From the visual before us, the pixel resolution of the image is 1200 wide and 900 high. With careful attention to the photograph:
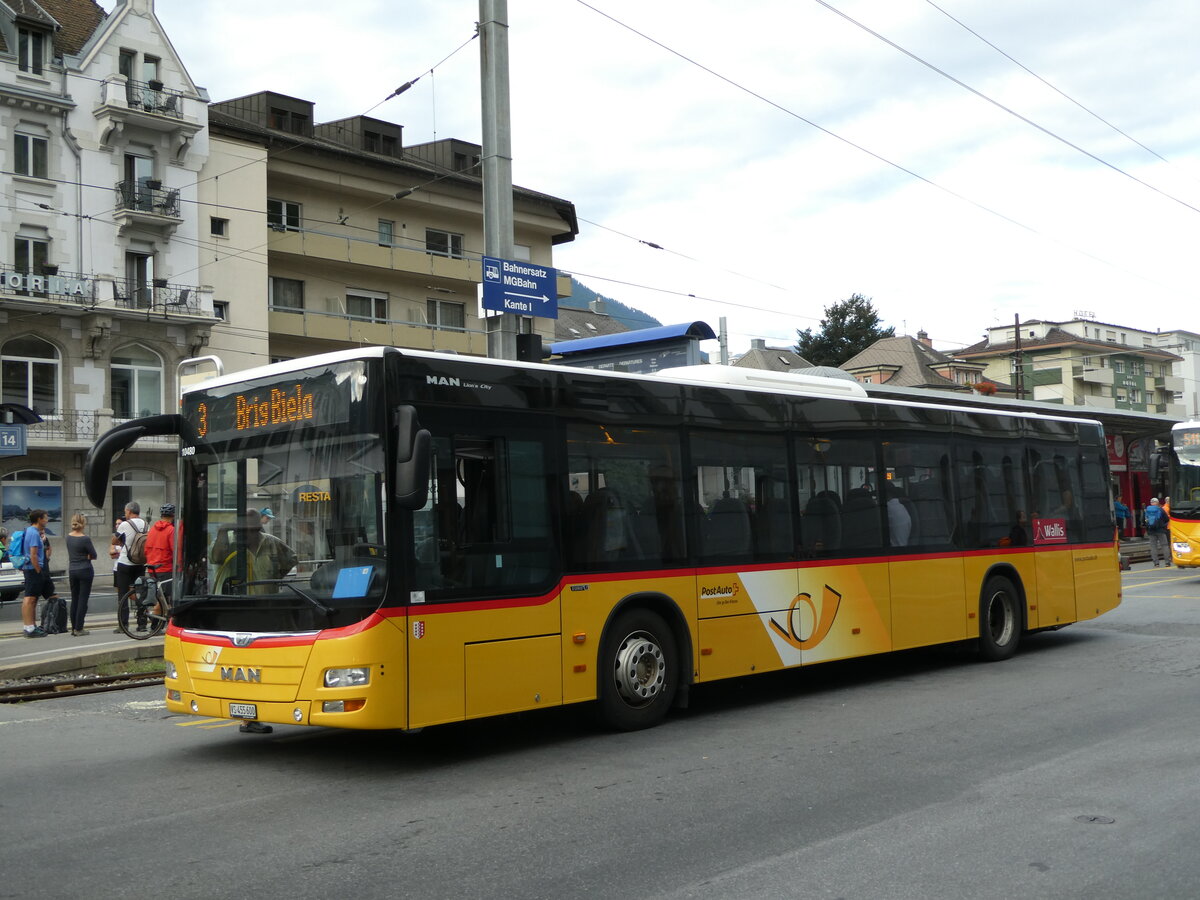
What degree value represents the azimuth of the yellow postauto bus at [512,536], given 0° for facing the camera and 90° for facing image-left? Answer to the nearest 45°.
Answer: approximately 45°

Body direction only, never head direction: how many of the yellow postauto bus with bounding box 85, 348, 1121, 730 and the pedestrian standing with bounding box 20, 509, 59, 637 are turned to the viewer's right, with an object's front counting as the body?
1

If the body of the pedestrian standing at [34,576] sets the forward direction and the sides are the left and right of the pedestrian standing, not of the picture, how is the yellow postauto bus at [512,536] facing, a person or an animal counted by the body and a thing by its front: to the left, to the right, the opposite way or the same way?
the opposite way

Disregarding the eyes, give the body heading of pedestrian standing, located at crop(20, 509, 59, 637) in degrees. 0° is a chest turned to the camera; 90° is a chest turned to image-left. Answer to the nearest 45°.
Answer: approximately 270°

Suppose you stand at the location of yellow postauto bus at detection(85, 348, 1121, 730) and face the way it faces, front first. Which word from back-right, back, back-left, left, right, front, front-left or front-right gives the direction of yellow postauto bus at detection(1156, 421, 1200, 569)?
back

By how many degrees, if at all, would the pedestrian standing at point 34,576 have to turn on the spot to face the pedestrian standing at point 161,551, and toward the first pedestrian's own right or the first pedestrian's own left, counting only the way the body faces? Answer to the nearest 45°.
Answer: approximately 45° to the first pedestrian's own right
